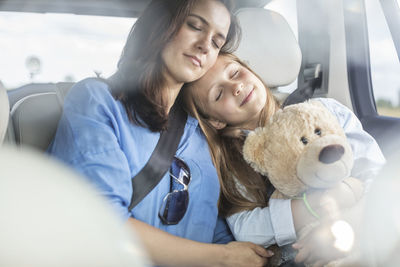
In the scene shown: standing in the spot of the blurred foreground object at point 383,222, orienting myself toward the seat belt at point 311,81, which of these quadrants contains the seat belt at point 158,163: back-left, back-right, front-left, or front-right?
front-left

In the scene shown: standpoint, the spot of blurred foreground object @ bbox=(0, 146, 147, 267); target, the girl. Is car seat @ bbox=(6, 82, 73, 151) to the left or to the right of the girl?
left

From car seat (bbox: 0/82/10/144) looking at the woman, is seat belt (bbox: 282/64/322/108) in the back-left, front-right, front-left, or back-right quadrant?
front-left

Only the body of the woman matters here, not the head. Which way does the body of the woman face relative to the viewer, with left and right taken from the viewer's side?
facing the viewer and to the right of the viewer

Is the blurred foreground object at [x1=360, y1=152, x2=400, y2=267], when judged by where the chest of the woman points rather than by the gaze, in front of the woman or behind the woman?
in front

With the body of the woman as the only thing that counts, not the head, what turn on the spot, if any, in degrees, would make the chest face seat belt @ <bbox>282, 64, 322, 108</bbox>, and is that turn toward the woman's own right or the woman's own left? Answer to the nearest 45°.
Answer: approximately 90° to the woman's own left

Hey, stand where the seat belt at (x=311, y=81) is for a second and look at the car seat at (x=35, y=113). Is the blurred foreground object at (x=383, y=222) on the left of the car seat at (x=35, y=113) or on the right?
left

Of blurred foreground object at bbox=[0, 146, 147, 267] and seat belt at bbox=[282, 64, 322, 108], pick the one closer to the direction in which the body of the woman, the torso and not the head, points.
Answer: the blurred foreground object
